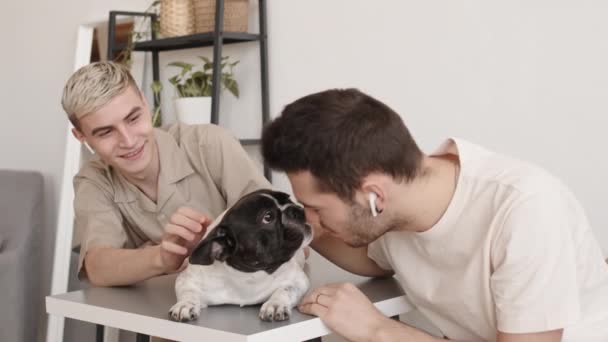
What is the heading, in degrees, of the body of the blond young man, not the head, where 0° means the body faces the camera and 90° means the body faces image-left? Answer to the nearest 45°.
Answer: approximately 0°

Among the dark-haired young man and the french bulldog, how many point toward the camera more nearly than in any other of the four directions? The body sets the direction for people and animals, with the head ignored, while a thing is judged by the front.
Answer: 1

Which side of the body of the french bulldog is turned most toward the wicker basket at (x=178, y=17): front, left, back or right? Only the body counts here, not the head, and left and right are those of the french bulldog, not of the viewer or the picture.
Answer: back

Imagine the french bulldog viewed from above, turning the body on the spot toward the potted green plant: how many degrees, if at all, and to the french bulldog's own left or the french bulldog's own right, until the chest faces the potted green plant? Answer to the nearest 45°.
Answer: approximately 180°

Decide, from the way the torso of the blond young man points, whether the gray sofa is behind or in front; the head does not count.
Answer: behind

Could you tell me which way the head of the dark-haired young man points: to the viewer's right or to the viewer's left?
to the viewer's left

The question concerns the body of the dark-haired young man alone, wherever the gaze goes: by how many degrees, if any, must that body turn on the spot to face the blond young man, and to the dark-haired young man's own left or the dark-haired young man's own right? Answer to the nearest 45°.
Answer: approximately 45° to the dark-haired young man's own right

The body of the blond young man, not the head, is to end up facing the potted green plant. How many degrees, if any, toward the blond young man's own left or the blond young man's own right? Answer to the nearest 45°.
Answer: approximately 180°

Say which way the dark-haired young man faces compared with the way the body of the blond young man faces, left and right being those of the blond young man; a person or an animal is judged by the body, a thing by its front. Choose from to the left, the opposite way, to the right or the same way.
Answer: to the right

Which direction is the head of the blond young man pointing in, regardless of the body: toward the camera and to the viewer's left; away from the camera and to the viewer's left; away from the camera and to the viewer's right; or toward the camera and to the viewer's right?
toward the camera and to the viewer's right

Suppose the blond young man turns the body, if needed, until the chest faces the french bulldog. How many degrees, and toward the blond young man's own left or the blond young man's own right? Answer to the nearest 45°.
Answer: approximately 45° to the blond young man's own left

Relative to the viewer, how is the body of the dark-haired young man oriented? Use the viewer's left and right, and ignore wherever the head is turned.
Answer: facing to the left of the viewer

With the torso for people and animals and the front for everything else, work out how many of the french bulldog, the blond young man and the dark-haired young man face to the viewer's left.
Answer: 1

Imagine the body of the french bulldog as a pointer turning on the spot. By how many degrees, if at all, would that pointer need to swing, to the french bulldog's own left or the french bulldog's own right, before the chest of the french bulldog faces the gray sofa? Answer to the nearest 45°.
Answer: approximately 135° to the french bulldog's own right
